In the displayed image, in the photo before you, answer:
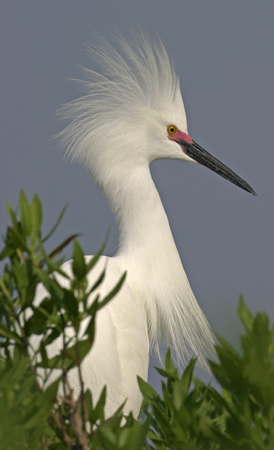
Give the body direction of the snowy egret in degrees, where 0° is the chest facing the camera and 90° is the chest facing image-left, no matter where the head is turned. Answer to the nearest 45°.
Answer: approximately 270°
